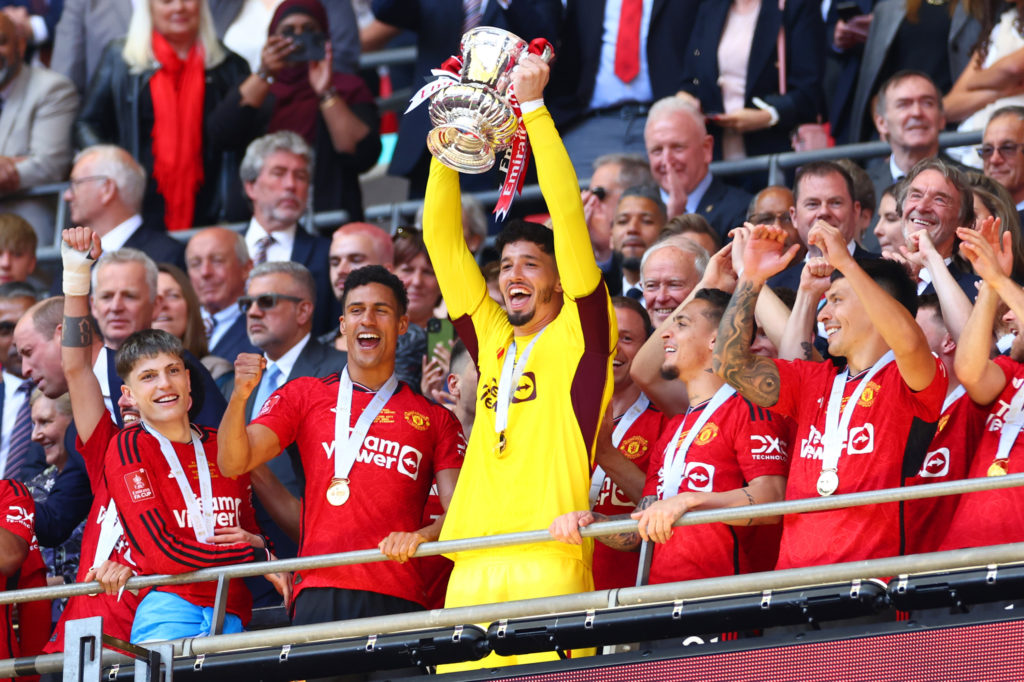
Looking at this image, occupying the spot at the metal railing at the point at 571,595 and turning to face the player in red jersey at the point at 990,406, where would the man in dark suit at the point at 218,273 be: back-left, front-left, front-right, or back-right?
back-left

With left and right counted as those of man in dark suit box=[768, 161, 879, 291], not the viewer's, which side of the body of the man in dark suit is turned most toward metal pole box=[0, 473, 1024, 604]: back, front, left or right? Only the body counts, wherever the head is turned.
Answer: front

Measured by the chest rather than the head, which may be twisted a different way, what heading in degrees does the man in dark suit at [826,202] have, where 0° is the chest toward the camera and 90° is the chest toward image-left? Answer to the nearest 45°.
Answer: approximately 0°

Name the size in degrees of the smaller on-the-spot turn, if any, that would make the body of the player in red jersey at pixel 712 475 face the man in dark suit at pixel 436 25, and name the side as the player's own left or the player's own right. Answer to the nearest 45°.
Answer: approximately 135° to the player's own right

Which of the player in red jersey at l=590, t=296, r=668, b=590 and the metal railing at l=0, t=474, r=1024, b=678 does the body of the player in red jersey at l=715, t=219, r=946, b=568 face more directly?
the metal railing

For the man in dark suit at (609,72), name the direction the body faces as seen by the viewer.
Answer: toward the camera

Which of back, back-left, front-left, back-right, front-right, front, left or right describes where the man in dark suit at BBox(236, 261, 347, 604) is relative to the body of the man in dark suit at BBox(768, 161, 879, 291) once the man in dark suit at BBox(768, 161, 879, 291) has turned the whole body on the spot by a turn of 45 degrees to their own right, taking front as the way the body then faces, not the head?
front-right

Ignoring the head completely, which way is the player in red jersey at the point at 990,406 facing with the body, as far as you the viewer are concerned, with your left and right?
facing the viewer and to the left of the viewer

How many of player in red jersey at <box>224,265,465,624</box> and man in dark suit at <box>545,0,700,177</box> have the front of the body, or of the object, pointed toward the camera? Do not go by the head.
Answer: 2

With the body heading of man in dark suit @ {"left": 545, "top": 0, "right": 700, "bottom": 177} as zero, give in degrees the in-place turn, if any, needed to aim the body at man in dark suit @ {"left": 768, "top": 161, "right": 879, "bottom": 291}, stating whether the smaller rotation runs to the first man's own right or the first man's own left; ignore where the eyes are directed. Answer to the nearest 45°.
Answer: approximately 45° to the first man's own left

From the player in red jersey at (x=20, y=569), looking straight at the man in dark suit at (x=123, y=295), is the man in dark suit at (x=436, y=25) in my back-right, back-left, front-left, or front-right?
front-right

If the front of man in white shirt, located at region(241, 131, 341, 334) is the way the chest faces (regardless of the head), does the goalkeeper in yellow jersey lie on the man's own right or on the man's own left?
on the man's own left

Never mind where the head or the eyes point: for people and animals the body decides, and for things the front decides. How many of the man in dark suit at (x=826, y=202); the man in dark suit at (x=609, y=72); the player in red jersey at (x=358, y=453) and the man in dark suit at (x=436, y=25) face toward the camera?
4

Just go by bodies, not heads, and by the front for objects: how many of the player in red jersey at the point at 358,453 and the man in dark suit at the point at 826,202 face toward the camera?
2

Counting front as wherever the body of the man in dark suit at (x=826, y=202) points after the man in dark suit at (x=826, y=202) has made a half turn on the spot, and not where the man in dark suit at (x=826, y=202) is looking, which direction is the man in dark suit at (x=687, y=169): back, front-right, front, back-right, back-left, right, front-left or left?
front-left

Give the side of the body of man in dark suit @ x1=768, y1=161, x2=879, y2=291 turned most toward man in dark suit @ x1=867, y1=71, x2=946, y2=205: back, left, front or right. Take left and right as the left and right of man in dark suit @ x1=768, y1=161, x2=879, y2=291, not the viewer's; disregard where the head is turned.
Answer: back

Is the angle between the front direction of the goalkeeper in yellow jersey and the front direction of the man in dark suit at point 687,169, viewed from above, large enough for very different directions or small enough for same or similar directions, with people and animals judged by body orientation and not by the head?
same or similar directions

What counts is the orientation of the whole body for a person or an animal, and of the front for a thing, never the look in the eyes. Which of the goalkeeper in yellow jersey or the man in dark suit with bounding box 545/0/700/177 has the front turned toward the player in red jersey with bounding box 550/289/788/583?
the man in dark suit
